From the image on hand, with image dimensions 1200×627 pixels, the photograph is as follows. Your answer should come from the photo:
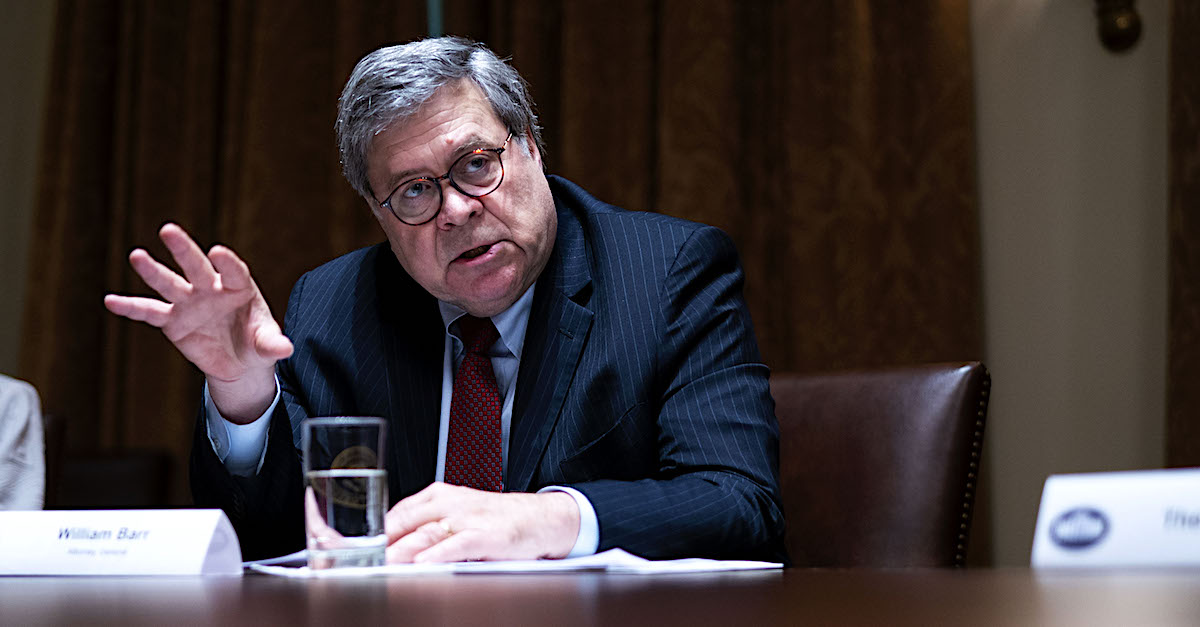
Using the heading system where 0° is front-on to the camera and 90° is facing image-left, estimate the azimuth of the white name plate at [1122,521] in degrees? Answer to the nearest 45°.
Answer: approximately 0°

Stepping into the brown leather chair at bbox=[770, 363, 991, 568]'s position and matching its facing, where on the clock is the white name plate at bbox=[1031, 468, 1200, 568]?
The white name plate is roughly at 10 o'clock from the brown leather chair.

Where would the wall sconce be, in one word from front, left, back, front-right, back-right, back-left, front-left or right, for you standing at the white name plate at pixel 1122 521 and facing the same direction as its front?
back

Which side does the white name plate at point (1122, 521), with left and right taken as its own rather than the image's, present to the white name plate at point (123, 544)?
right

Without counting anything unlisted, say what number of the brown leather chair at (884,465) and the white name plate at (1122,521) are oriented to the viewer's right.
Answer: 0

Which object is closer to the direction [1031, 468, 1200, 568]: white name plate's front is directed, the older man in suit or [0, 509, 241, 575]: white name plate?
the white name plate
